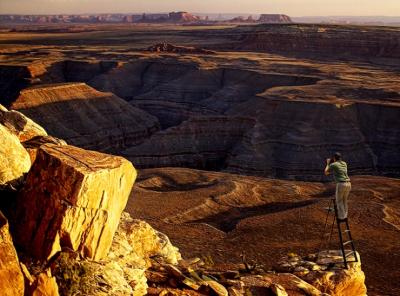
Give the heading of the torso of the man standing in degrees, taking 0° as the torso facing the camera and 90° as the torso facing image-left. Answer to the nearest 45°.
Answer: approximately 135°

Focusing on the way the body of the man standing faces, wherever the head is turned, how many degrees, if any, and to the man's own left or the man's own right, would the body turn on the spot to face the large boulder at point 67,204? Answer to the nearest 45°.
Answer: approximately 90° to the man's own left
